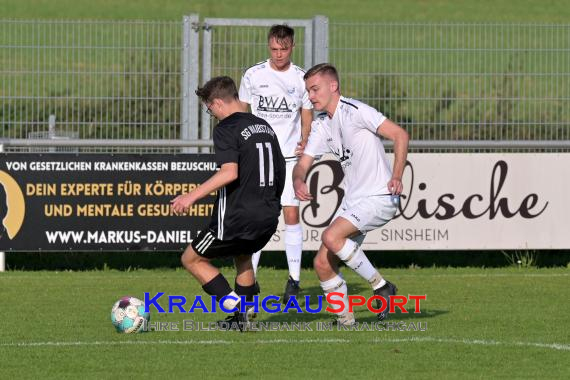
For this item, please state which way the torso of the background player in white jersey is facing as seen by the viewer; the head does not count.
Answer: toward the camera

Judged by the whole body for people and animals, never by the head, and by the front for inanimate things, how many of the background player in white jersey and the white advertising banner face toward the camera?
2

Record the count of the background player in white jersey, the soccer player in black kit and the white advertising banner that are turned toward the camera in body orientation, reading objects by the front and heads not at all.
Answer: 2

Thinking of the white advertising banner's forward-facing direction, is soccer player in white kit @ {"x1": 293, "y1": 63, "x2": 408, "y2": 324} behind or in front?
in front

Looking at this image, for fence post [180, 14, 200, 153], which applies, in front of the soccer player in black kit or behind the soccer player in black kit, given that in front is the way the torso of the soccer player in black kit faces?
in front

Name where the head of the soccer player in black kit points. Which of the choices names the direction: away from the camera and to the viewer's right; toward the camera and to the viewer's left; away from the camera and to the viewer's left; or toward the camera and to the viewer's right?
away from the camera and to the viewer's left

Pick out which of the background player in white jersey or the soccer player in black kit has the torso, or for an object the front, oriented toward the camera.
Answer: the background player in white jersey

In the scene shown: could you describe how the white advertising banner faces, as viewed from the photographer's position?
facing the viewer

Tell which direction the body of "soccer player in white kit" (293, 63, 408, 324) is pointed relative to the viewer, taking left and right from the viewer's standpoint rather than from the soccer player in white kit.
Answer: facing the viewer and to the left of the viewer

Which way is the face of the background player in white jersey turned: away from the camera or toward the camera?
toward the camera

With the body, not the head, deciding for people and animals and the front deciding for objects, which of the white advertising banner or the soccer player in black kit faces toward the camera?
the white advertising banner
